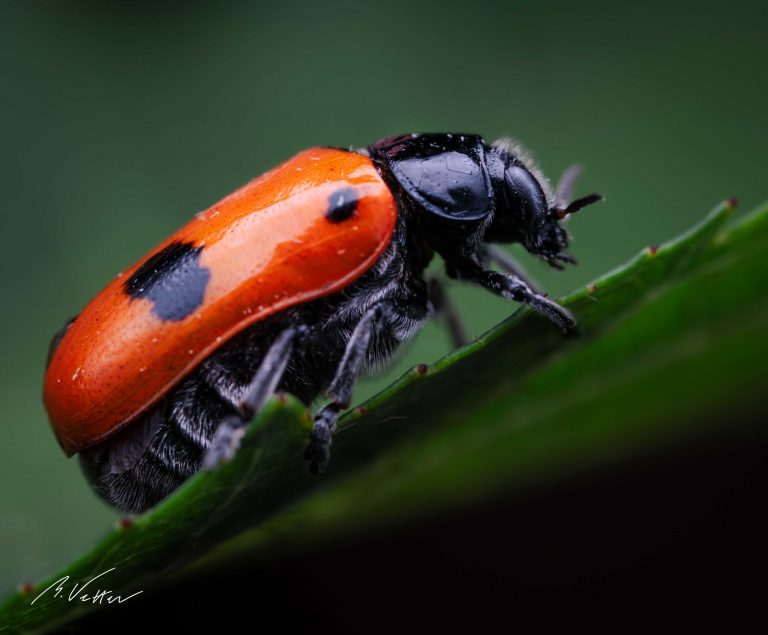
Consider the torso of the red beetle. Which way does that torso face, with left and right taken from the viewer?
facing to the right of the viewer
